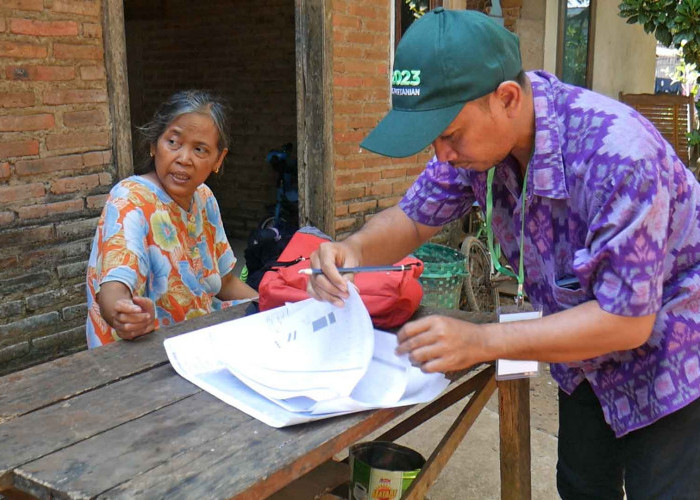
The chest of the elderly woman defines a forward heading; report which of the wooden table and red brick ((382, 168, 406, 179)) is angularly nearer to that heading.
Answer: the wooden table

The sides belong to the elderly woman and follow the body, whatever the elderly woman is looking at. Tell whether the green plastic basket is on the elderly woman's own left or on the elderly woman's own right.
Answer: on the elderly woman's own left

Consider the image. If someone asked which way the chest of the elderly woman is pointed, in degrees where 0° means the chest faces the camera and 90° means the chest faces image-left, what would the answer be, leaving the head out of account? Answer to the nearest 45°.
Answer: approximately 315°

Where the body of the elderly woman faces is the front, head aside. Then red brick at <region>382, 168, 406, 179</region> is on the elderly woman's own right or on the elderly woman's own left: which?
on the elderly woman's own left

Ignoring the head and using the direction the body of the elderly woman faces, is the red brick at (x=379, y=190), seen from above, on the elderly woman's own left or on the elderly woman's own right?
on the elderly woman's own left

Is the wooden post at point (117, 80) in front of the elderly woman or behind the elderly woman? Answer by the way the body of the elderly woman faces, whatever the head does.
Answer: behind

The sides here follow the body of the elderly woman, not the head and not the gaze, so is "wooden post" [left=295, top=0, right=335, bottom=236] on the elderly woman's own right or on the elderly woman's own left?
on the elderly woman's own left
